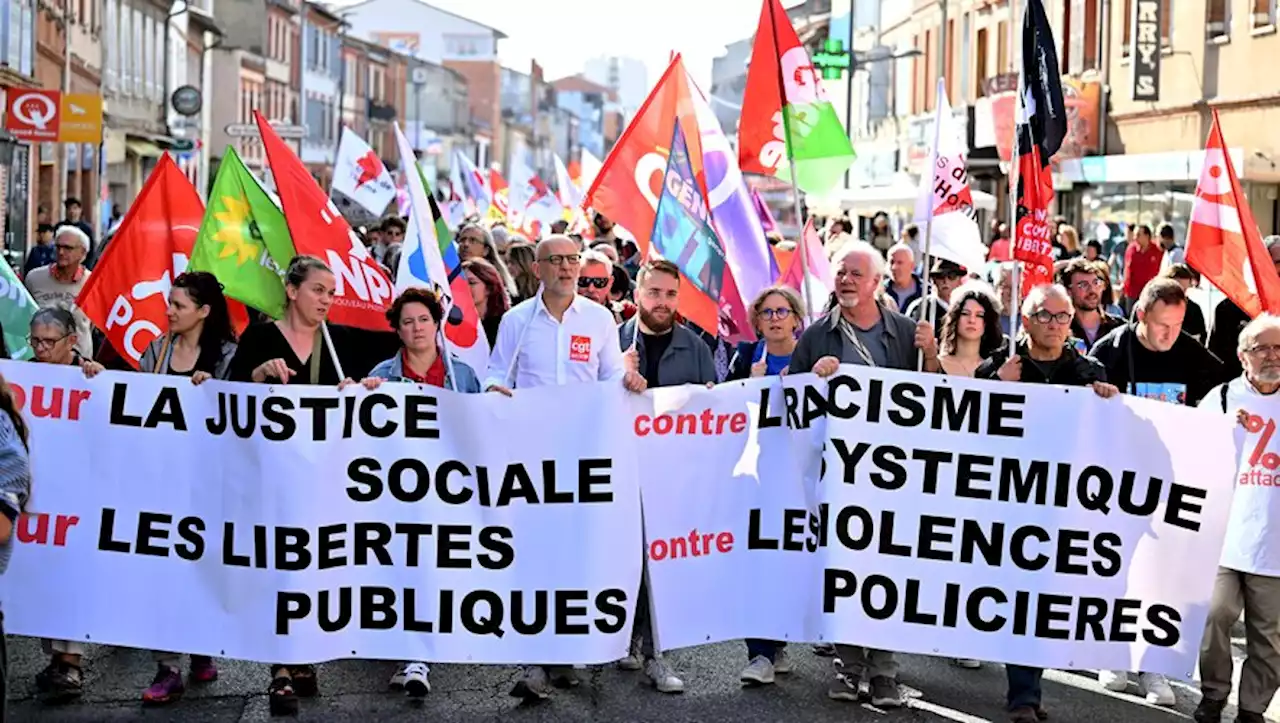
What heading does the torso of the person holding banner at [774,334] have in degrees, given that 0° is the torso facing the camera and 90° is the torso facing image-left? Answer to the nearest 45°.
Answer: approximately 0°

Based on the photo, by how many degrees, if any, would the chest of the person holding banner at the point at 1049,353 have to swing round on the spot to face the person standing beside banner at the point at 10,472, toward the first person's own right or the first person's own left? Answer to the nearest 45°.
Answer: approximately 45° to the first person's own right

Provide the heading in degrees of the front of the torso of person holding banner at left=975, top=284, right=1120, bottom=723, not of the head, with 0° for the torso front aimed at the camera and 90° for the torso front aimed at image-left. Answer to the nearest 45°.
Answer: approximately 0°

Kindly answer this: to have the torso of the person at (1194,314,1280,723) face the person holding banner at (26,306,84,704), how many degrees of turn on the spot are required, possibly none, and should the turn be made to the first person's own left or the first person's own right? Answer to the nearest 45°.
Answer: approximately 90° to the first person's own right

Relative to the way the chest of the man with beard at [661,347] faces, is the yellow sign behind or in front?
behind

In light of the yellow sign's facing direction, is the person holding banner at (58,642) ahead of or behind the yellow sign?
ahead
